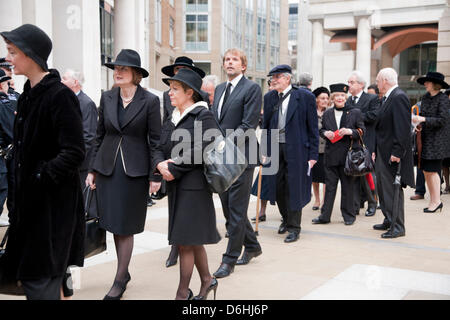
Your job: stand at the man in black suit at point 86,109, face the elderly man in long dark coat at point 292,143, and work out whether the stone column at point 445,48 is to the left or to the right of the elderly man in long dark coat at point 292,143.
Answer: left

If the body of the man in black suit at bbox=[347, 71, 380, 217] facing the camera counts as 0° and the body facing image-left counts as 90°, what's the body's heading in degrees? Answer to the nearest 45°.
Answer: approximately 45°

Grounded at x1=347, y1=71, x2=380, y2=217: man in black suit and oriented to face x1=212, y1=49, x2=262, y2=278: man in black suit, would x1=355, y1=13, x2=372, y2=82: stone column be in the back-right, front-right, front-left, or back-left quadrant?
back-right

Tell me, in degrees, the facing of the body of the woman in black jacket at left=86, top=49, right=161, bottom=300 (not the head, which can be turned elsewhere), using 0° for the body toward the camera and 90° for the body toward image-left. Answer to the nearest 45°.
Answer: approximately 45°

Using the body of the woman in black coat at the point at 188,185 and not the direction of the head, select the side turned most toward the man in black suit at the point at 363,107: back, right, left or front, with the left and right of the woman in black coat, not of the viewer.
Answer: back

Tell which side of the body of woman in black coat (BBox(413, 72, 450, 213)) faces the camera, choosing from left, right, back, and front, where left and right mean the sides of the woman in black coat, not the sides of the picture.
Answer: left

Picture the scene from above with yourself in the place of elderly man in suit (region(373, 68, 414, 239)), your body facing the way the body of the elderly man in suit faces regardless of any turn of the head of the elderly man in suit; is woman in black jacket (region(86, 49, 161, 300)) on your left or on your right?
on your left

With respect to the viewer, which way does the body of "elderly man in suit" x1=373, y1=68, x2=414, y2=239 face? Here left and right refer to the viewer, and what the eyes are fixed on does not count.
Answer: facing to the left of the viewer

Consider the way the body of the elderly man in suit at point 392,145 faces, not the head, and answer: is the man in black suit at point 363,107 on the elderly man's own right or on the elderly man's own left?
on the elderly man's own right

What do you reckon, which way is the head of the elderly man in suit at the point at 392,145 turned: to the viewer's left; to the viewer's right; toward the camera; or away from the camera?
to the viewer's left
